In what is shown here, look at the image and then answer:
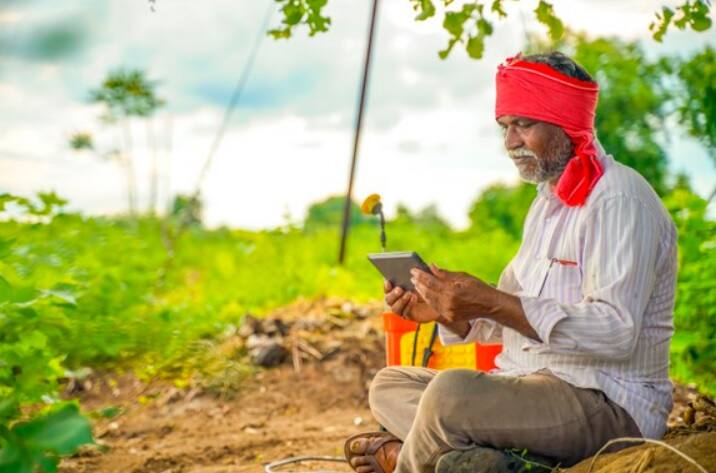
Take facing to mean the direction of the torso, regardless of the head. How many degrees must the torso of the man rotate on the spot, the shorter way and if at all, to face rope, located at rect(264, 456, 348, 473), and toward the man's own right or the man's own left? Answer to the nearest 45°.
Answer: approximately 45° to the man's own right

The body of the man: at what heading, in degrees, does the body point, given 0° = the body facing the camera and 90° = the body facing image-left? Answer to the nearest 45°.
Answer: approximately 90°

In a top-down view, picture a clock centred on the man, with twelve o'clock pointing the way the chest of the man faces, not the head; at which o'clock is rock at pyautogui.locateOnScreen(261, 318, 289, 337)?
The rock is roughly at 2 o'clock from the man.

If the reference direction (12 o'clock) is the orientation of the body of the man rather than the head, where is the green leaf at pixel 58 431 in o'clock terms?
The green leaf is roughly at 11 o'clock from the man.

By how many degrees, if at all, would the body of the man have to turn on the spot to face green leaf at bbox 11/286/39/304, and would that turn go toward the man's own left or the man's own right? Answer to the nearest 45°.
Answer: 0° — they already face it

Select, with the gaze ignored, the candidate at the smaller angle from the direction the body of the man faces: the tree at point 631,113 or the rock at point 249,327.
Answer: the rock

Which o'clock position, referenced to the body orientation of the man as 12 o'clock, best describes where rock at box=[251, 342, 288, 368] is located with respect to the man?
The rock is roughly at 2 o'clock from the man.
